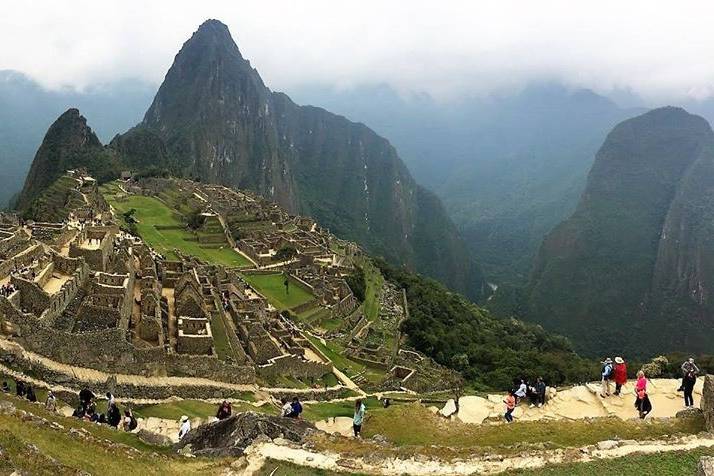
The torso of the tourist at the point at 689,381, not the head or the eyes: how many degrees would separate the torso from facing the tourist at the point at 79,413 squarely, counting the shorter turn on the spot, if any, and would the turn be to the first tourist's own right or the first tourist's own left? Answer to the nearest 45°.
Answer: approximately 45° to the first tourist's own right

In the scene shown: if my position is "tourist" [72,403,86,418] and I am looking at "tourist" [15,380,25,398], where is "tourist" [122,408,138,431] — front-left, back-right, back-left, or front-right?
back-right

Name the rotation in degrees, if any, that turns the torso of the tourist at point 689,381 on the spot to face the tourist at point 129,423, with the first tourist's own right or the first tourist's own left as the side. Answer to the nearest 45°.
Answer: approximately 45° to the first tourist's own right

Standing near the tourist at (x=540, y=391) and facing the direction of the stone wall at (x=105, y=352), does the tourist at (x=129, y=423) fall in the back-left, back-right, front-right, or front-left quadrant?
front-left

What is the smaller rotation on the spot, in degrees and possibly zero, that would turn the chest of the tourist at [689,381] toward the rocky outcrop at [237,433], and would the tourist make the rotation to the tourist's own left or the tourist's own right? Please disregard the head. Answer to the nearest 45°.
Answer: approximately 45° to the tourist's own right

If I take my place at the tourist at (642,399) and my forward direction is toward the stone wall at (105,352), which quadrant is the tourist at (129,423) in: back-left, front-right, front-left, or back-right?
front-left
